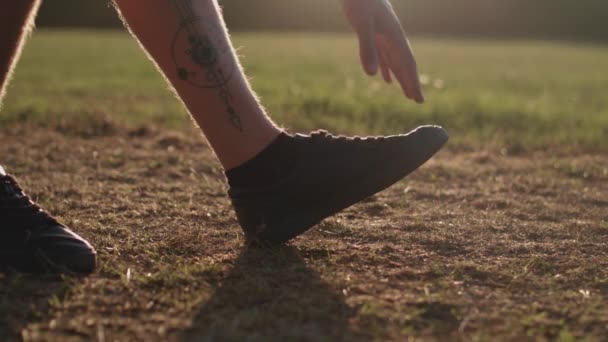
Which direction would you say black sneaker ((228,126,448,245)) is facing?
to the viewer's right
